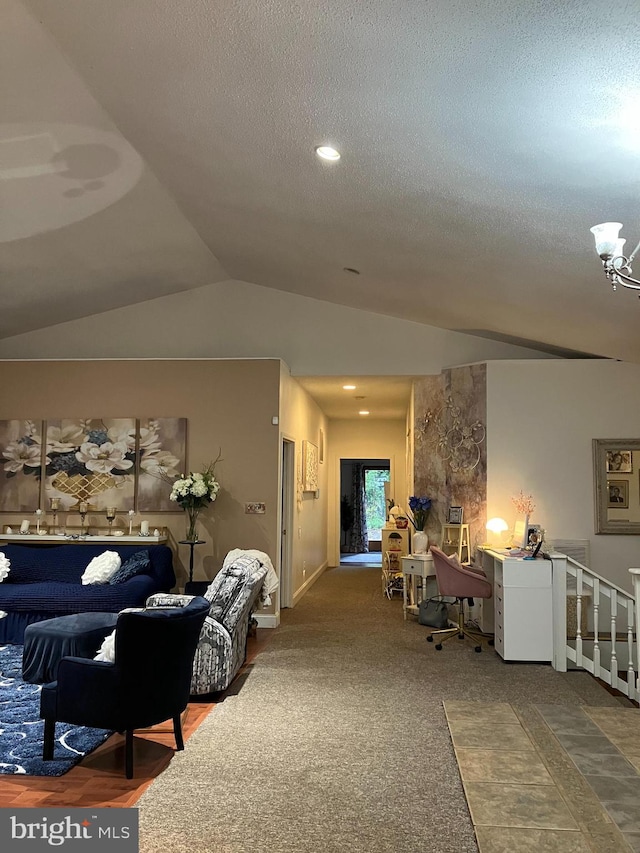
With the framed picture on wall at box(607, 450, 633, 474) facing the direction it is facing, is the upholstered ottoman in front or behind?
in front

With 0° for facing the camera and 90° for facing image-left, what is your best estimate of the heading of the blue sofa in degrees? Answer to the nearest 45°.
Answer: approximately 0°

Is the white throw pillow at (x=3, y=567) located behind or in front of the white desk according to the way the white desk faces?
in front

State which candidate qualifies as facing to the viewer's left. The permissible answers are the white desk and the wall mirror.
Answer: the white desk

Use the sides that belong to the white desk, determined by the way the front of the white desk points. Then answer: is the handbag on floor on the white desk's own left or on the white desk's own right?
on the white desk's own right

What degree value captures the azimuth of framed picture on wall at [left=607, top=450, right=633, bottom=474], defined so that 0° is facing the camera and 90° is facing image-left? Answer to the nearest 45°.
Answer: approximately 0°

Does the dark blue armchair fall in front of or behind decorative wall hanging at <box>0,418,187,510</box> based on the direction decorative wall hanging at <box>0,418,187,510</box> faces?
in front

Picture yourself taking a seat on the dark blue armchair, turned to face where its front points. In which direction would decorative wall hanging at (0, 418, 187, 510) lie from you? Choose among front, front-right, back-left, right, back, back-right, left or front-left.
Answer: front-right
